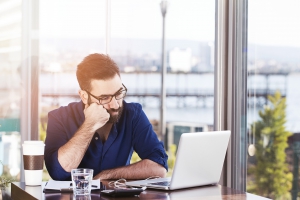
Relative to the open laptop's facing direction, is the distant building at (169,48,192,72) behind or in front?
in front

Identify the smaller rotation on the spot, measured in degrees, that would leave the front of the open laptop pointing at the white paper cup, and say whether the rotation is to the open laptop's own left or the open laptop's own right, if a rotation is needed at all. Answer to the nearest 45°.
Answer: approximately 45° to the open laptop's own left

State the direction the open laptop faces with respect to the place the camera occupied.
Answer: facing away from the viewer and to the left of the viewer

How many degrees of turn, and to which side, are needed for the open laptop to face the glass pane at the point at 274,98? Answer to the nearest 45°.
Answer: approximately 90° to its right

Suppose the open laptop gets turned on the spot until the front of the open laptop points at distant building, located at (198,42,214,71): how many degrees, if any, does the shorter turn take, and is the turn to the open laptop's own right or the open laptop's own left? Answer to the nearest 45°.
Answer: approximately 45° to the open laptop's own right

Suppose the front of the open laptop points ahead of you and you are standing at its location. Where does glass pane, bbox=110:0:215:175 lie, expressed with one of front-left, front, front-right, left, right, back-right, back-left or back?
front-right

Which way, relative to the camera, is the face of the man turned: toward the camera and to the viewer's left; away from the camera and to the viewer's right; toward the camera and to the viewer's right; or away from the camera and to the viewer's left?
toward the camera and to the viewer's right
